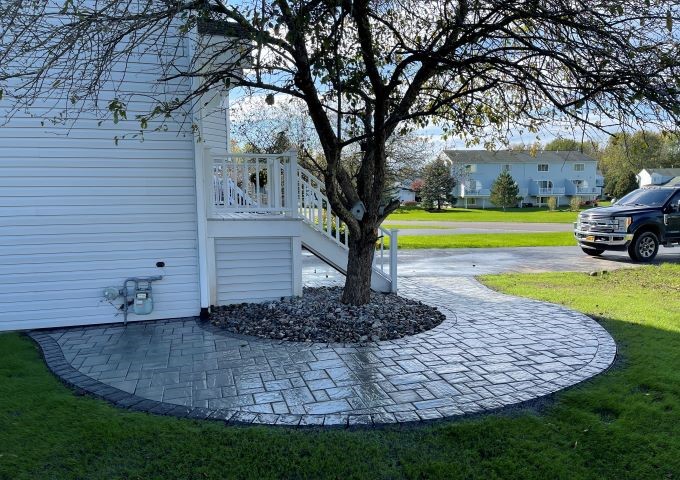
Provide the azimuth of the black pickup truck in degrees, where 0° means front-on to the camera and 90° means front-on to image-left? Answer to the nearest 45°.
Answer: approximately 45°

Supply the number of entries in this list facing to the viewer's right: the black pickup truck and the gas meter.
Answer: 0

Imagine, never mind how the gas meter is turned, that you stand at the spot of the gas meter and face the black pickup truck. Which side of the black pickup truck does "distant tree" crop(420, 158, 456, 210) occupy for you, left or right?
left

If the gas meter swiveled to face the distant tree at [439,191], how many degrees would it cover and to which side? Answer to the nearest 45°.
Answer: approximately 135° to its left

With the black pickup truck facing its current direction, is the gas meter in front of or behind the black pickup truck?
in front

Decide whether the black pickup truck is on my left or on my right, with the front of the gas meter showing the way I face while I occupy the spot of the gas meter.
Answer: on my left

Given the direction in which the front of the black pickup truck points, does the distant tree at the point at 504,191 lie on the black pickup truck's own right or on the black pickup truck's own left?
on the black pickup truck's own right

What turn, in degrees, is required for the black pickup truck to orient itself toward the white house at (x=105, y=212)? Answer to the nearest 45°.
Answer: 0° — it already faces it
